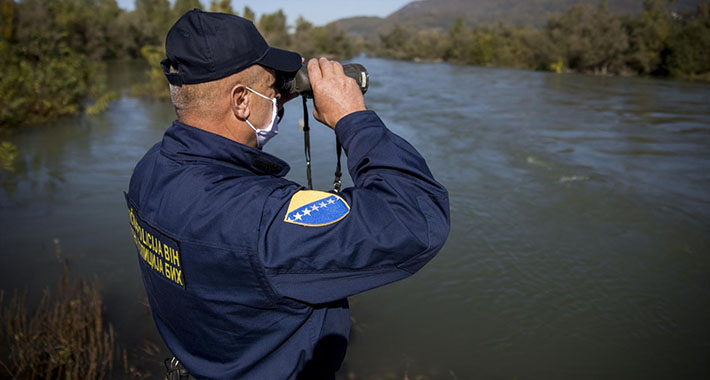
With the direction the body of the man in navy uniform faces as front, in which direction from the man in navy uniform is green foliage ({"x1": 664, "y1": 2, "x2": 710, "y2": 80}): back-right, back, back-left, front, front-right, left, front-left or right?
front

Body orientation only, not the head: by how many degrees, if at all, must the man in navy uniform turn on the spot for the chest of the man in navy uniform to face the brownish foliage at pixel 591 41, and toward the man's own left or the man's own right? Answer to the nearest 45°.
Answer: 0° — they already face it

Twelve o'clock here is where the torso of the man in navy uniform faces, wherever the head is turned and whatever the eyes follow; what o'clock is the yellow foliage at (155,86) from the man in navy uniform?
The yellow foliage is roughly at 10 o'clock from the man in navy uniform.

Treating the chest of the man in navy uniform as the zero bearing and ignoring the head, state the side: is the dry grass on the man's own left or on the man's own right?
on the man's own left

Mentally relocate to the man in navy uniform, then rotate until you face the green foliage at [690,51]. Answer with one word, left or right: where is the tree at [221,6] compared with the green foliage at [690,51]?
left

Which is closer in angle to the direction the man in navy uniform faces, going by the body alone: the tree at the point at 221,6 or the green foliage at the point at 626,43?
the green foliage

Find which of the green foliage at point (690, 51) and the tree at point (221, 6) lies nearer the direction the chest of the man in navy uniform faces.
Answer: the green foliage

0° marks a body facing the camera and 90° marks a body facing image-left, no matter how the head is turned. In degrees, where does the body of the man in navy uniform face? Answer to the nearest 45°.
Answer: approximately 225°

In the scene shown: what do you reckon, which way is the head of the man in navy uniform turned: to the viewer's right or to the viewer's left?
to the viewer's right

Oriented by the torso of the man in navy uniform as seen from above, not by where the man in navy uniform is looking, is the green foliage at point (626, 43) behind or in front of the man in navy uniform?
in front
